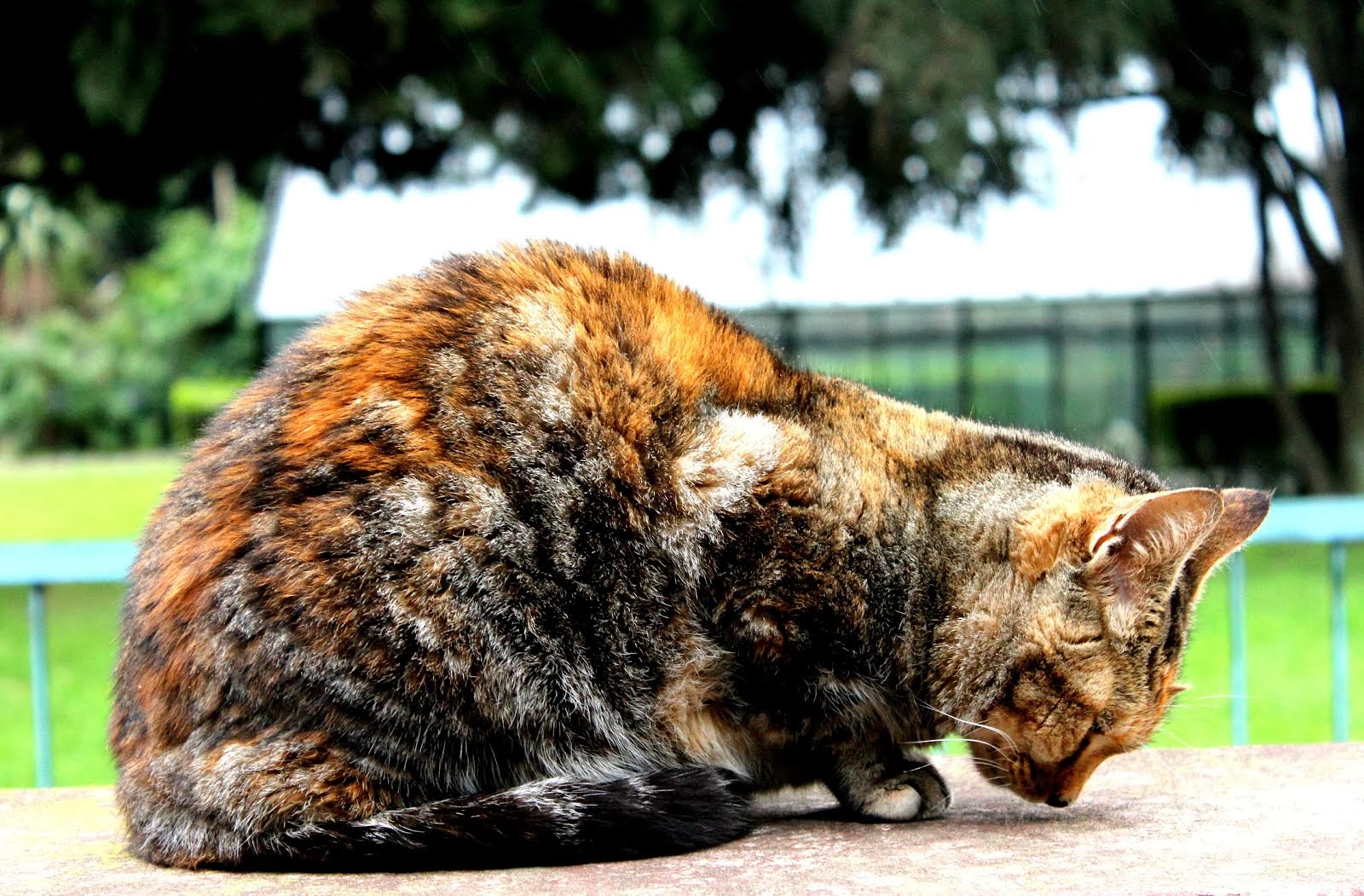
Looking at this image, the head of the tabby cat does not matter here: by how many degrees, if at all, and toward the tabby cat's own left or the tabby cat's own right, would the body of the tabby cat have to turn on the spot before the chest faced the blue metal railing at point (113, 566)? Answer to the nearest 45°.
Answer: approximately 135° to the tabby cat's own left

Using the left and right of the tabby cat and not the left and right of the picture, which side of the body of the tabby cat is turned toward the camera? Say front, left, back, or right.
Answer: right

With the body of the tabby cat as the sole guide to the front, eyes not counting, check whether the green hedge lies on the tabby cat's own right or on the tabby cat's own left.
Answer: on the tabby cat's own left

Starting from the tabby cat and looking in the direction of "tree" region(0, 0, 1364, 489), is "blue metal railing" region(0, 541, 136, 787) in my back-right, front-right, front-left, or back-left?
front-left

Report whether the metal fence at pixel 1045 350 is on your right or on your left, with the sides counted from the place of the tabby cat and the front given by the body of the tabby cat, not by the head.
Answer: on your left

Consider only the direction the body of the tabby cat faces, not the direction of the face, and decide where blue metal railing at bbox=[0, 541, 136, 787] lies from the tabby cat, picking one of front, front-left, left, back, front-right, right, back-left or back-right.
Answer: back-left

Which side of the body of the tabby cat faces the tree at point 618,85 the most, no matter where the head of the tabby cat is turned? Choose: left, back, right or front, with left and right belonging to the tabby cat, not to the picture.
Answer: left
